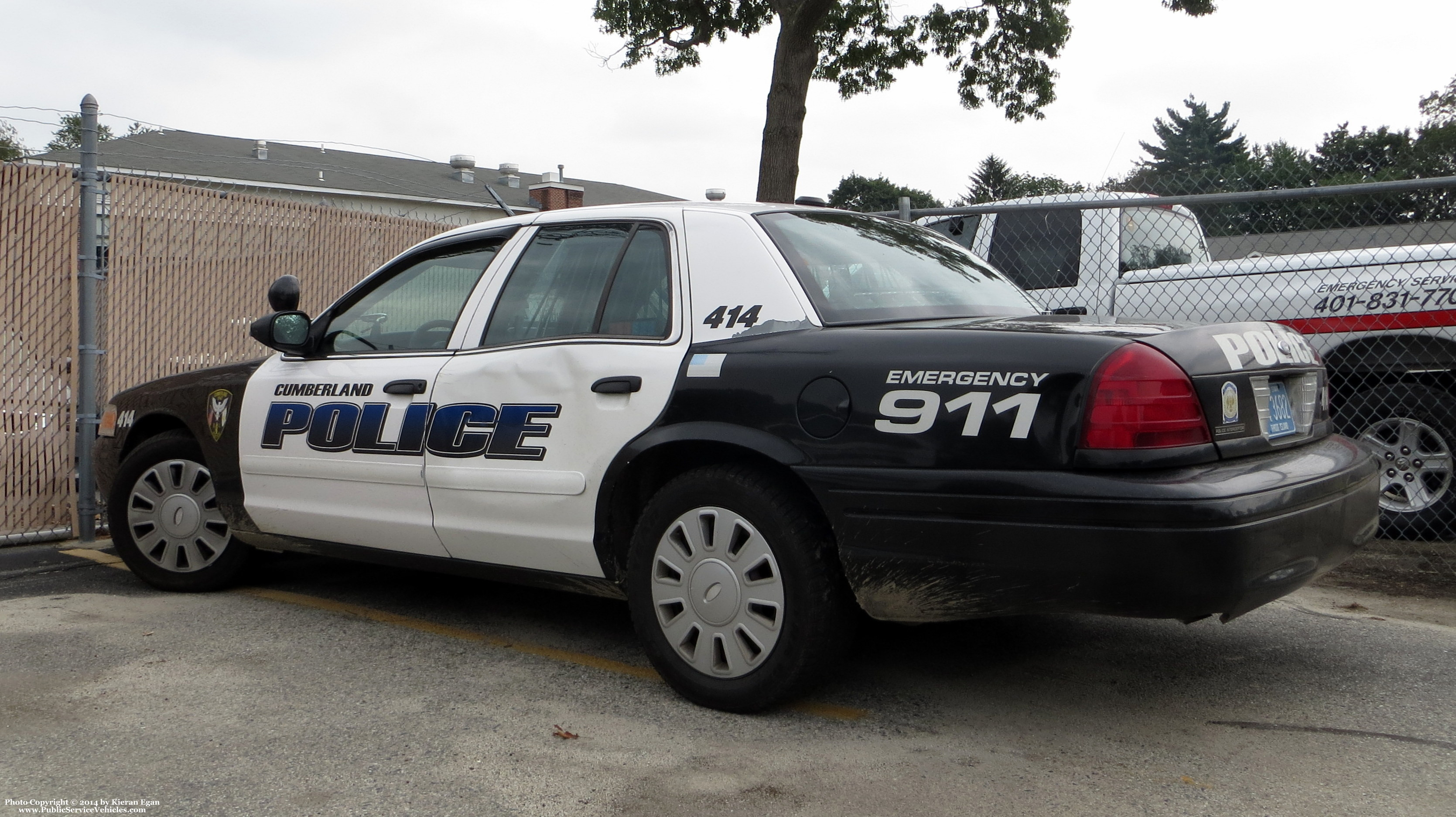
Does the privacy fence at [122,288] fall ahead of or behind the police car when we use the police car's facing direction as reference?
ahead

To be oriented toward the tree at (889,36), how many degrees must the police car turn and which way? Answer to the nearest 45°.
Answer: approximately 45° to its right

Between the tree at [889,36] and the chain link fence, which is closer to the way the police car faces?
the tree

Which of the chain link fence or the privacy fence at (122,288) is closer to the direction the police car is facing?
the privacy fence

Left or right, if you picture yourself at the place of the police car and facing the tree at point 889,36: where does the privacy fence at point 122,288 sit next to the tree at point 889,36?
left

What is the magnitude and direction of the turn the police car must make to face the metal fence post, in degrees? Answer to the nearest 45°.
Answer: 0° — it already faces it

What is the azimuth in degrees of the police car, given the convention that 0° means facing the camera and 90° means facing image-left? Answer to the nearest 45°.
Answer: approximately 135°

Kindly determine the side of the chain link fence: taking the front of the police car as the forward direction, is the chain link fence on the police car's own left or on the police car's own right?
on the police car's own right
